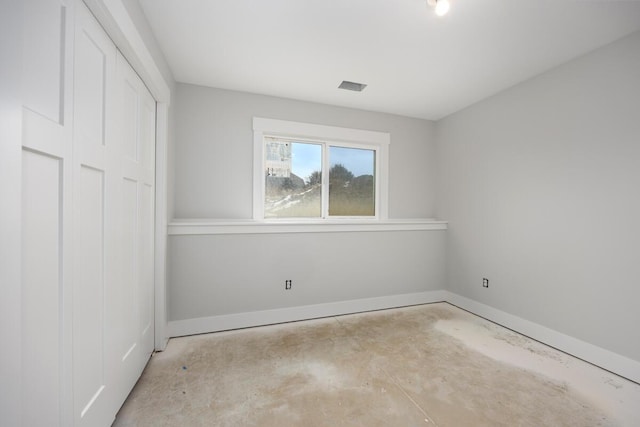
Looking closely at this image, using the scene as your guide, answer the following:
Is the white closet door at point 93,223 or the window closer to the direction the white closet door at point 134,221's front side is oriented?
the window

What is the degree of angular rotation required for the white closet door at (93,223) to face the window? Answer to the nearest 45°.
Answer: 0° — it already faces it

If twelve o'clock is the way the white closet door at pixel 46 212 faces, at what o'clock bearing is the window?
The window is roughly at 10 o'clock from the white closet door.

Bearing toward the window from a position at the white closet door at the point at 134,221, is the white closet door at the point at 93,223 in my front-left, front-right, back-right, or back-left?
back-right

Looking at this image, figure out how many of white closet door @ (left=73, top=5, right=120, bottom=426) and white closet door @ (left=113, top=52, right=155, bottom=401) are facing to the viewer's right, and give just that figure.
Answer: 2

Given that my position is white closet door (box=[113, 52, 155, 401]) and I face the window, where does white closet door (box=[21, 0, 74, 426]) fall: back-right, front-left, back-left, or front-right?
back-right

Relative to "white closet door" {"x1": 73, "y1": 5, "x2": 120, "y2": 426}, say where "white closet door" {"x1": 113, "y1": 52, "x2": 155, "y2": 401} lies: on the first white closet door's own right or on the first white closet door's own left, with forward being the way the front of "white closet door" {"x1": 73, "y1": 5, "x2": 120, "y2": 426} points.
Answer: on the first white closet door's own left

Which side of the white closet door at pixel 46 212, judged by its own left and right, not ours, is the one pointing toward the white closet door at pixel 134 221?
left

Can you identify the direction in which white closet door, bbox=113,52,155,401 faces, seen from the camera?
facing to the right of the viewer

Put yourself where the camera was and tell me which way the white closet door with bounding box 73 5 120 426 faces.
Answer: facing to the right of the viewer

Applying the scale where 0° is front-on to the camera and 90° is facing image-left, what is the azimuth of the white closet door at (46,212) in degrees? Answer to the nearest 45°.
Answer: approximately 315°
